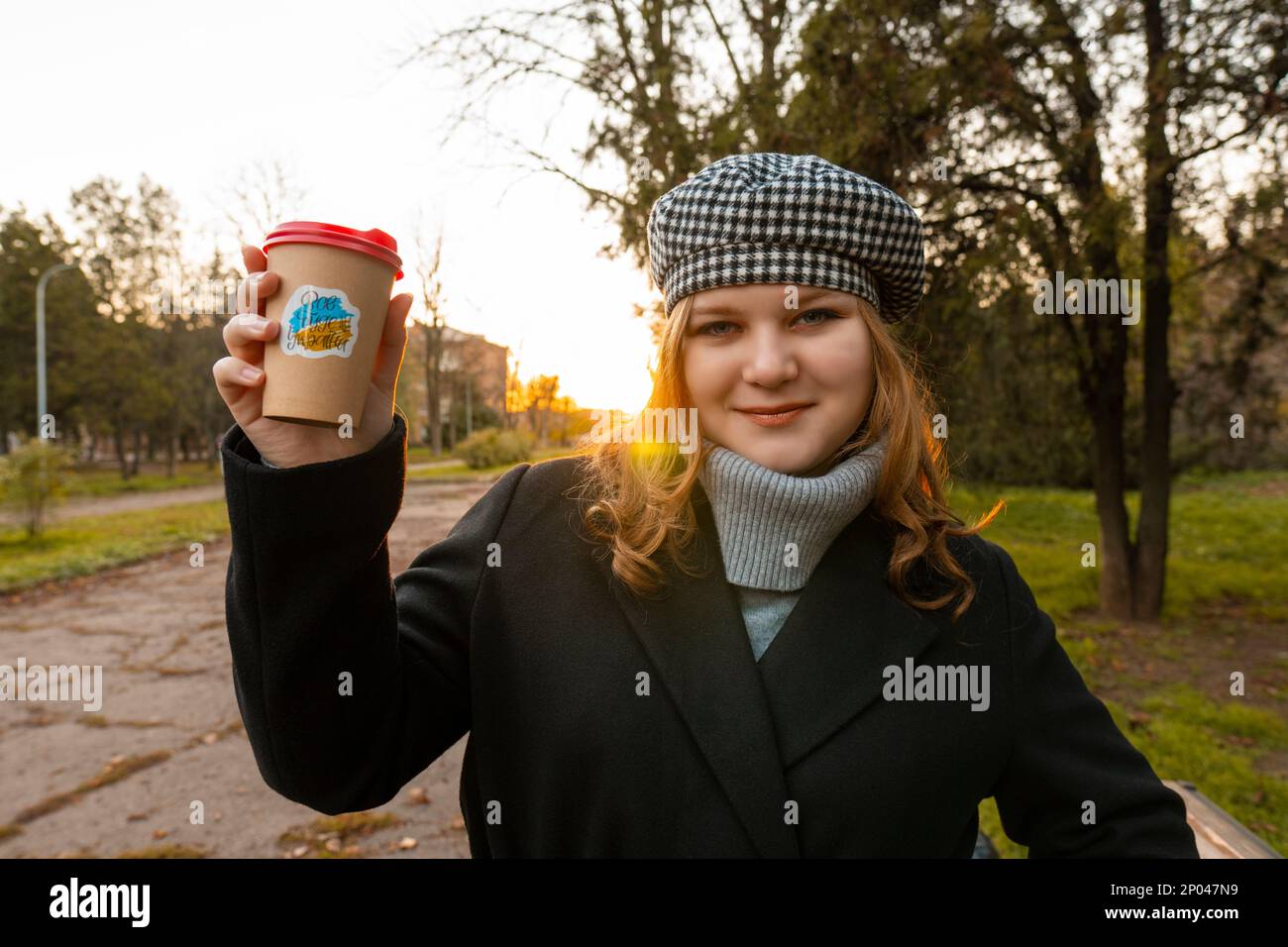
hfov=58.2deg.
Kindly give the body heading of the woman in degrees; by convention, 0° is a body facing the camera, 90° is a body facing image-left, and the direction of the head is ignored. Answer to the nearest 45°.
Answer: approximately 0°
